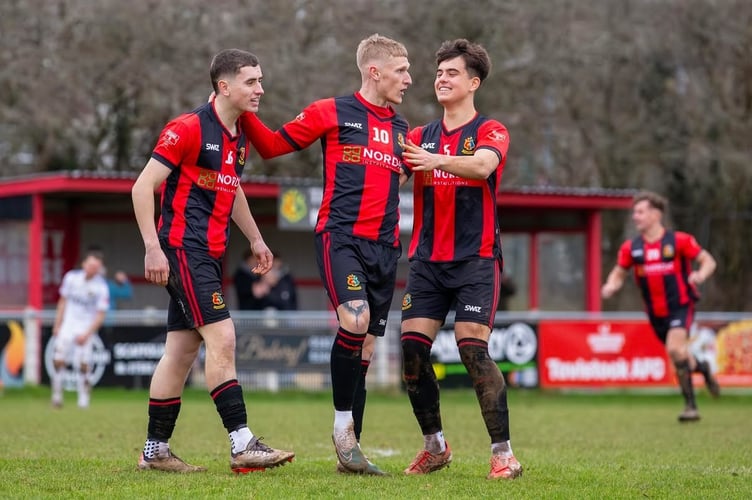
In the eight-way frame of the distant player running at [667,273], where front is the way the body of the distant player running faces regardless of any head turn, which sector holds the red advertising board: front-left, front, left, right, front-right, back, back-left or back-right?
back-right

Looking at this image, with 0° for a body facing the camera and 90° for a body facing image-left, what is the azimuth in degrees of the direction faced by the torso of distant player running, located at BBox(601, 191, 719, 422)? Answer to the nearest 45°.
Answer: approximately 45°

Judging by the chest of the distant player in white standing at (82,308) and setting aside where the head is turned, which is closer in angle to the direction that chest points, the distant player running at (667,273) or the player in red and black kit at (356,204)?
the player in red and black kit

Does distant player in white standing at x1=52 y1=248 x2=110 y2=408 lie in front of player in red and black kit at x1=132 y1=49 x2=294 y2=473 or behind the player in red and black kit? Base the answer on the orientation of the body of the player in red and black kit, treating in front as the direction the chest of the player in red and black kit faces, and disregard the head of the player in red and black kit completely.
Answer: behind

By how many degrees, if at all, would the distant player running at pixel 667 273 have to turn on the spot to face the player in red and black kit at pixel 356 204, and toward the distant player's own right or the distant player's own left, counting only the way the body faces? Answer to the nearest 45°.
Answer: approximately 45° to the distant player's own left

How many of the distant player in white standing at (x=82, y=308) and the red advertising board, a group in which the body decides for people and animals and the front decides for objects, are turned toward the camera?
2

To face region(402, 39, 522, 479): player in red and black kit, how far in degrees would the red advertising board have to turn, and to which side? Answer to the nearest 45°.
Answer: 0° — it already faces them

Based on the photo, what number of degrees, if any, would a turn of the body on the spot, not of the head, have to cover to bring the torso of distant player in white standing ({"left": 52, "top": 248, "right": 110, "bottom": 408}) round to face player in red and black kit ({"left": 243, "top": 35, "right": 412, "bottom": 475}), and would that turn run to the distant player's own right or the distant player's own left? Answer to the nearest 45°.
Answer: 0° — they already face them

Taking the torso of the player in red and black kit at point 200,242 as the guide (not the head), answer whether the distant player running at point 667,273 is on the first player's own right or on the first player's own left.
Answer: on the first player's own left
